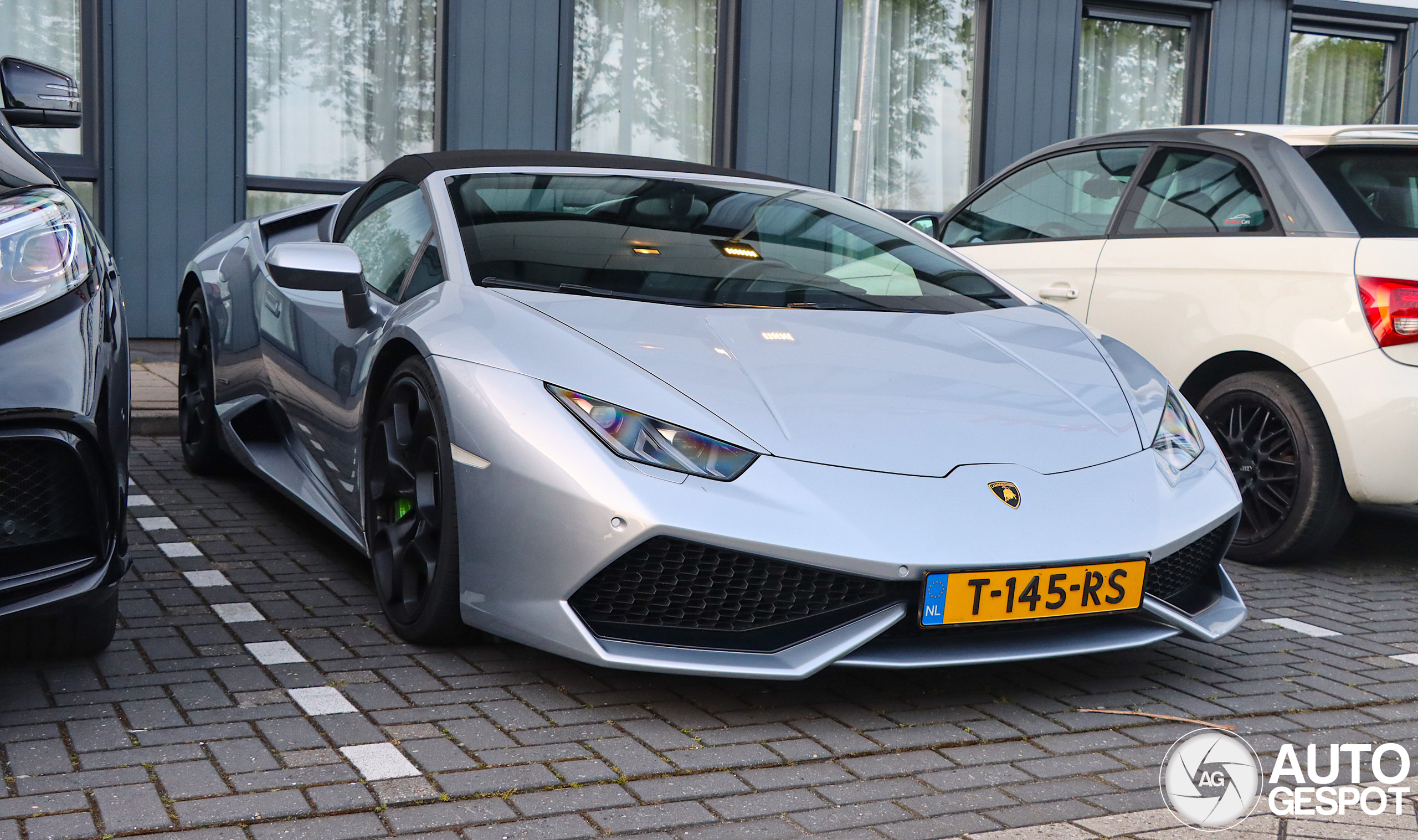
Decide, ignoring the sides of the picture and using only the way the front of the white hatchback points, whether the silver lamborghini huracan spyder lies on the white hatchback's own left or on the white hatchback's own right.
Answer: on the white hatchback's own left

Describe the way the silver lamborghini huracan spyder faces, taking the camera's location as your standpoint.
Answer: facing the viewer and to the right of the viewer

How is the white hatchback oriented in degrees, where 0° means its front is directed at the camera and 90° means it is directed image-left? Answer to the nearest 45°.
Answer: approximately 135°

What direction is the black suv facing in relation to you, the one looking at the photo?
facing the viewer

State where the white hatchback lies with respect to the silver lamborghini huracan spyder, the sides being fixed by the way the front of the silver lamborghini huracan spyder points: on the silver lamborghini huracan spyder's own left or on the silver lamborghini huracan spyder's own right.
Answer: on the silver lamborghini huracan spyder's own left

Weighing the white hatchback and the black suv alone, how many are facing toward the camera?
1

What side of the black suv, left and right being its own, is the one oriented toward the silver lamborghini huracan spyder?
left

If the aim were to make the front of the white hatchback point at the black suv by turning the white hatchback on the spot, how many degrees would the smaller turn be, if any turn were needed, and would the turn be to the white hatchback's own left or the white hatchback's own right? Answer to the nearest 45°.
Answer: approximately 90° to the white hatchback's own left
